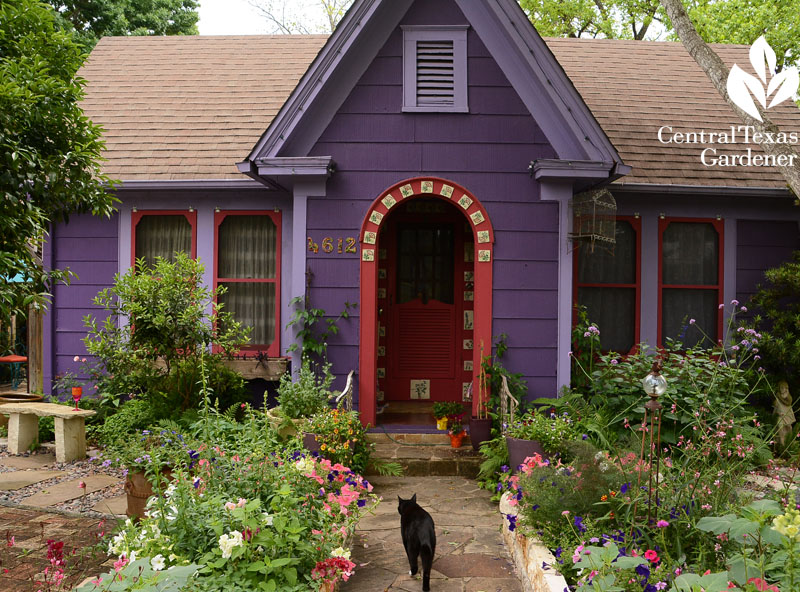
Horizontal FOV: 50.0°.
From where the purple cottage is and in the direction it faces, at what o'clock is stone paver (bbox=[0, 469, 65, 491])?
The stone paver is roughly at 2 o'clock from the purple cottage.

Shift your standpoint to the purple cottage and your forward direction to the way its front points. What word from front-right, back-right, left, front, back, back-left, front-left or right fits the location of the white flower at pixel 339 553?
front

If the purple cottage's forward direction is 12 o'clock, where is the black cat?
The black cat is roughly at 12 o'clock from the purple cottage.

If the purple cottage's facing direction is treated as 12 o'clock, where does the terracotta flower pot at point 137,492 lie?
The terracotta flower pot is roughly at 1 o'clock from the purple cottage.

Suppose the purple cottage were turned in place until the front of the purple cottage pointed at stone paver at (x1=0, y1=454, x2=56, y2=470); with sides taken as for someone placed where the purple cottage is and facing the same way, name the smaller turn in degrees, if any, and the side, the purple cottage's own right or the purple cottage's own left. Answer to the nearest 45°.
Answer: approximately 90° to the purple cottage's own right

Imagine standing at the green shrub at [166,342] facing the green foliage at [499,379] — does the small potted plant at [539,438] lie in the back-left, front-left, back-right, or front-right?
front-right

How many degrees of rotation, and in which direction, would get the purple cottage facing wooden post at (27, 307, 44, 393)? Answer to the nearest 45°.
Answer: approximately 90° to its right

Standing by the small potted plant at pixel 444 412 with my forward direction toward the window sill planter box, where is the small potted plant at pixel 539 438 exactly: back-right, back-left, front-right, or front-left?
back-left

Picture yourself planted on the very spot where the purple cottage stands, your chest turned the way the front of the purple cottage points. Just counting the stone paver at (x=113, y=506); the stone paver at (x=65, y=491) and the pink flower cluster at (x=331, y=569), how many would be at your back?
0

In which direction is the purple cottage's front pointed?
toward the camera

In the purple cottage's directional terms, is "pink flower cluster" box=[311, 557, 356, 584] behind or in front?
in front

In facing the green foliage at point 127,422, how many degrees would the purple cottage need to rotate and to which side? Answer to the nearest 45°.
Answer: approximately 90° to its right
